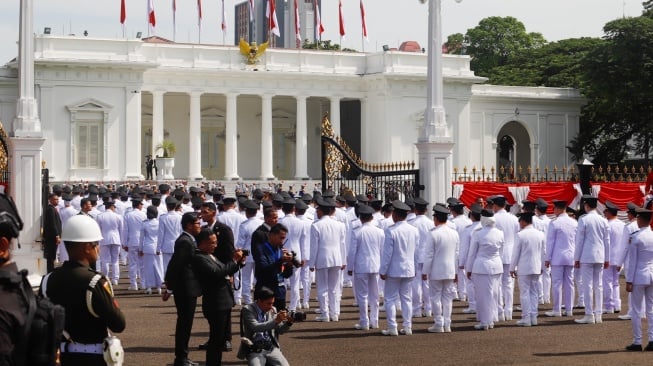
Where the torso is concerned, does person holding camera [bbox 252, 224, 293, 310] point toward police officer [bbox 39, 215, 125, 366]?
no

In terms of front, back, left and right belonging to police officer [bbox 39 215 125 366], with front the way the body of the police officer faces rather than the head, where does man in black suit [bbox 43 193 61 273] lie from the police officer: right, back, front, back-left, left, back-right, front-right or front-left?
front-left

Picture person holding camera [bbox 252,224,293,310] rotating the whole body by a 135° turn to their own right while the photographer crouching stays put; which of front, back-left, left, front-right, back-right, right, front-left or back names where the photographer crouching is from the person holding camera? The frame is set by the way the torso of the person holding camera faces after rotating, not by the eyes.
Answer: left

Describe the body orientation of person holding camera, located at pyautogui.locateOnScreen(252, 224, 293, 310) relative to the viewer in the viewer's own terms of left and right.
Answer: facing the viewer and to the right of the viewer

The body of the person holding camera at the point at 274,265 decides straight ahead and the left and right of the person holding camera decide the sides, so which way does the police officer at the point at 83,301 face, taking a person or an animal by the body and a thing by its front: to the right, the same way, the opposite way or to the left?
to the left

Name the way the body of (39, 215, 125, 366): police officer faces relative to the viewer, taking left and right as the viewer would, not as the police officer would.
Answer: facing away from the viewer and to the right of the viewer

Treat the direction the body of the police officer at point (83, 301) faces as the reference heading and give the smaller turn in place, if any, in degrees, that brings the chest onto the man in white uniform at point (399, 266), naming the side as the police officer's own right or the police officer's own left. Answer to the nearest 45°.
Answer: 0° — they already face them

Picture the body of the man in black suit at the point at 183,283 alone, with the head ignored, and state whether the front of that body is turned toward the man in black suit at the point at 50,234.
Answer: no

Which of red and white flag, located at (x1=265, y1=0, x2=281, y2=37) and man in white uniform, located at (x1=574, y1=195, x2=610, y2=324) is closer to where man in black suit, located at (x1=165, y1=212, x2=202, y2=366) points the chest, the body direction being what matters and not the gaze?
the man in white uniform

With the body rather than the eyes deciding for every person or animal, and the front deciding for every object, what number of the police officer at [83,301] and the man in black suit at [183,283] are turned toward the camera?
0

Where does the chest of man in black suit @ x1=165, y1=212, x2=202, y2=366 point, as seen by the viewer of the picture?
to the viewer's right
